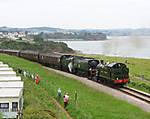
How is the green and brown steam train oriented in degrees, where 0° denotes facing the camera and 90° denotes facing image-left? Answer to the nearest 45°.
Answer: approximately 315°
